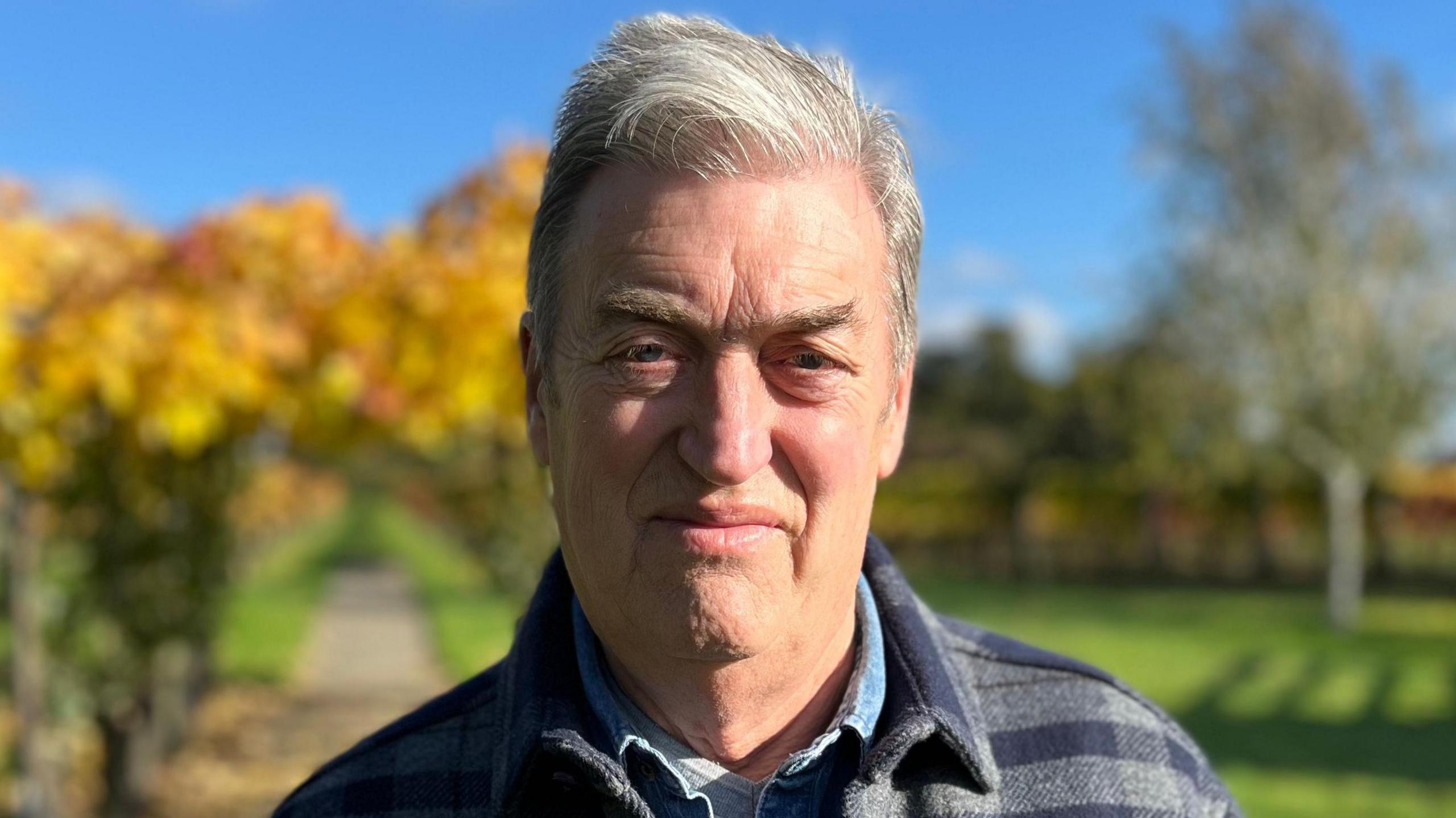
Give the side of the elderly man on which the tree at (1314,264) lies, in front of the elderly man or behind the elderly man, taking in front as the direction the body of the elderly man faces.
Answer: behind

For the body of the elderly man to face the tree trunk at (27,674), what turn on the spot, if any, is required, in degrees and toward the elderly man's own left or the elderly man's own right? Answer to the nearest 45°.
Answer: approximately 135° to the elderly man's own right

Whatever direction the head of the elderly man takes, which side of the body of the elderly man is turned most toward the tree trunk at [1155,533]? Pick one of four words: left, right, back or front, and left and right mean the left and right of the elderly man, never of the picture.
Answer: back

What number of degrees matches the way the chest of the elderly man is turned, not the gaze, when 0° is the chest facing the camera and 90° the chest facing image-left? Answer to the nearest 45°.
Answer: approximately 0°

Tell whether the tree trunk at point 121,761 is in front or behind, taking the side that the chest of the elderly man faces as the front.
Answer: behind

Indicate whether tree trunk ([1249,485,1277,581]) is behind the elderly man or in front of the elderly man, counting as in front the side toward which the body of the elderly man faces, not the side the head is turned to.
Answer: behind
